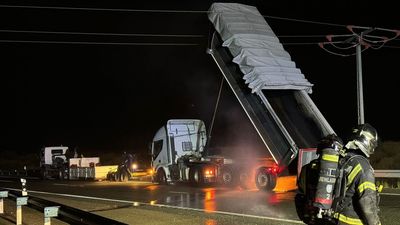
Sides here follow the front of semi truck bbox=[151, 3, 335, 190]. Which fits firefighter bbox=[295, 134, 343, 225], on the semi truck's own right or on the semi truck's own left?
on the semi truck's own left

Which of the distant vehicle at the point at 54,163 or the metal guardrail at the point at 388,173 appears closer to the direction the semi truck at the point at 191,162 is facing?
the distant vehicle

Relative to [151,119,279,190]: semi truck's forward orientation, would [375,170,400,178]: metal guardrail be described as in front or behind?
behind

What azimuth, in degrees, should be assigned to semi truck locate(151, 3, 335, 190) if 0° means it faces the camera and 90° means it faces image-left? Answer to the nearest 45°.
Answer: approximately 135°

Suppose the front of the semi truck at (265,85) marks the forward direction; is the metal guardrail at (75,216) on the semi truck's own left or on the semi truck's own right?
on the semi truck's own left

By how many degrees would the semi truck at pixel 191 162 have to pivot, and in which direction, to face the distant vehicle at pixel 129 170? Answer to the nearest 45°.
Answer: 0° — it already faces it

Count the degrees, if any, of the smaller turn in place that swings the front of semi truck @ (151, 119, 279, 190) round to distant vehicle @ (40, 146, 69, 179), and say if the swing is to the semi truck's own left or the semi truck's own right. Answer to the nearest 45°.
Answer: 0° — it already faces it
